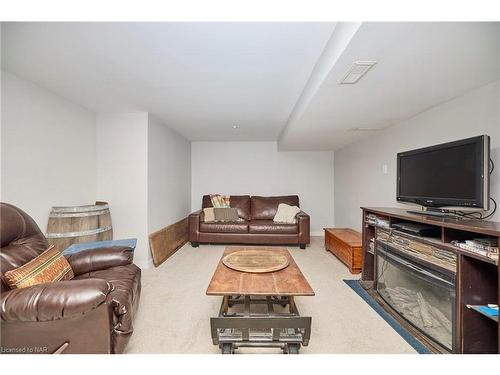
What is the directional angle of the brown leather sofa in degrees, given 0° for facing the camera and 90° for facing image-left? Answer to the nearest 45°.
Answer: approximately 0°

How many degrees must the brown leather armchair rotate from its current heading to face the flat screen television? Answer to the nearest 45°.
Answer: approximately 45° to its right

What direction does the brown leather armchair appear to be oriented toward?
to the viewer's right

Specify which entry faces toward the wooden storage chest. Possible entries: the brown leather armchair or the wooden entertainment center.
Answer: the brown leather armchair

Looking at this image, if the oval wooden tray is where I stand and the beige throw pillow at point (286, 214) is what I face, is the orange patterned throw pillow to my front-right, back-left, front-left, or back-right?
back-left

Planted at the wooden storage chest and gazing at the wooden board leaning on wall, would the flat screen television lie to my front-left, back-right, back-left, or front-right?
back-left

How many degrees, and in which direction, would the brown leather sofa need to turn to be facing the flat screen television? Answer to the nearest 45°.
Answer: approximately 45° to its left

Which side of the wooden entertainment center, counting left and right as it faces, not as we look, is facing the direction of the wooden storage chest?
right

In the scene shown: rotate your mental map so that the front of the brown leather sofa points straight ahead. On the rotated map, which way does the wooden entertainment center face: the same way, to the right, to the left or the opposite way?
to the right

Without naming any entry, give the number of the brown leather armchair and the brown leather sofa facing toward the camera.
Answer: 1

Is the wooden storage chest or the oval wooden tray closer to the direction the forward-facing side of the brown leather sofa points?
the oval wooden tray

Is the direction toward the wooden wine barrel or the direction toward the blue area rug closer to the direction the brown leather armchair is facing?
the blue area rug
